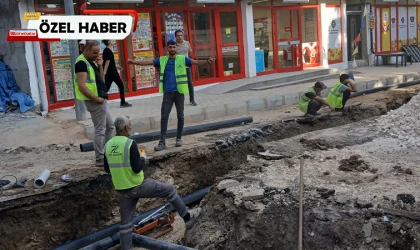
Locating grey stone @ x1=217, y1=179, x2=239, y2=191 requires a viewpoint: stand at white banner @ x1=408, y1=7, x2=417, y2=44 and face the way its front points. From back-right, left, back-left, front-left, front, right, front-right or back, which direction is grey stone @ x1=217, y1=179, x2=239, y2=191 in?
front

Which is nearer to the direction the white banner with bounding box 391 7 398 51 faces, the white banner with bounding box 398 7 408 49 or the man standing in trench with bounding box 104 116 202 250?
the man standing in trench

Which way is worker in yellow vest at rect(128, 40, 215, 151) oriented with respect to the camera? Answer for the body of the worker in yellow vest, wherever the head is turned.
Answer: toward the camera

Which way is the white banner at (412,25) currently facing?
toward the camera

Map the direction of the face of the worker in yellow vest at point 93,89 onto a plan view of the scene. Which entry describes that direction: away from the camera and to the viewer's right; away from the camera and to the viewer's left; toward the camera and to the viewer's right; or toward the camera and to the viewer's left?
toward the camera and to the viewer's right

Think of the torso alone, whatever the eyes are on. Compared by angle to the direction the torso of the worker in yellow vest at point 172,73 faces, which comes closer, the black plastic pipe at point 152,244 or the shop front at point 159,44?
the black plastic pipe

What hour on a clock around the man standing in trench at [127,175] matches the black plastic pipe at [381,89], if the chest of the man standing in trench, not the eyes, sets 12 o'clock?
The black plastic pipe is roughly at 12 o'clock from the man standing in trench.

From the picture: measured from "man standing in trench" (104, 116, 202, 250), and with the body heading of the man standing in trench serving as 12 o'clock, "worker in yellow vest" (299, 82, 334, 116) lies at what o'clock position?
The worker in yellow vest is roughly at 12 o'clock from the man standing in trench.

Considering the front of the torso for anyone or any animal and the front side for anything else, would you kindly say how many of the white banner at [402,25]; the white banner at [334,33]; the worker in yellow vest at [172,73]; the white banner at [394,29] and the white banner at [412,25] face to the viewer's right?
0
